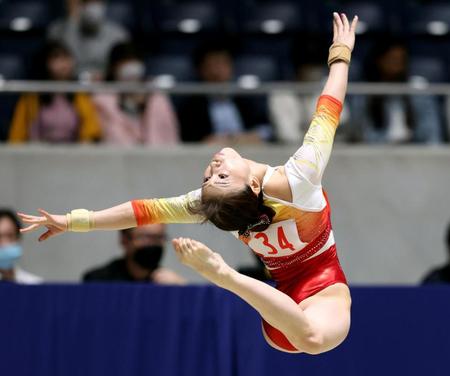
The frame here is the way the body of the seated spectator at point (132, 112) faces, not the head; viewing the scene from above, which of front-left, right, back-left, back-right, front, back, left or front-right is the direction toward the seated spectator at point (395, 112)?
left

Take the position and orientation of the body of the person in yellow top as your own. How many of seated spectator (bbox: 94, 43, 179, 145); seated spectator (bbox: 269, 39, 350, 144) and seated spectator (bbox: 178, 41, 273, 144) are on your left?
3

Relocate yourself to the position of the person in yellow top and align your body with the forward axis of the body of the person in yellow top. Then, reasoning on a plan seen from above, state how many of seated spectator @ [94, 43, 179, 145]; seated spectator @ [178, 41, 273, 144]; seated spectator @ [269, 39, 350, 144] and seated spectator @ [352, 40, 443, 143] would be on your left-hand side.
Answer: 4

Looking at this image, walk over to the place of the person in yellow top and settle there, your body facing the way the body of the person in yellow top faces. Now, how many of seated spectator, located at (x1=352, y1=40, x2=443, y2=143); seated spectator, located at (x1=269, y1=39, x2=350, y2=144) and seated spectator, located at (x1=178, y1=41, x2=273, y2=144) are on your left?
3

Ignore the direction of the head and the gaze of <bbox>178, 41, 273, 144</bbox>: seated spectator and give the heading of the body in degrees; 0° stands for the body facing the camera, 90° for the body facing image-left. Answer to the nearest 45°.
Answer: approximately 0°
